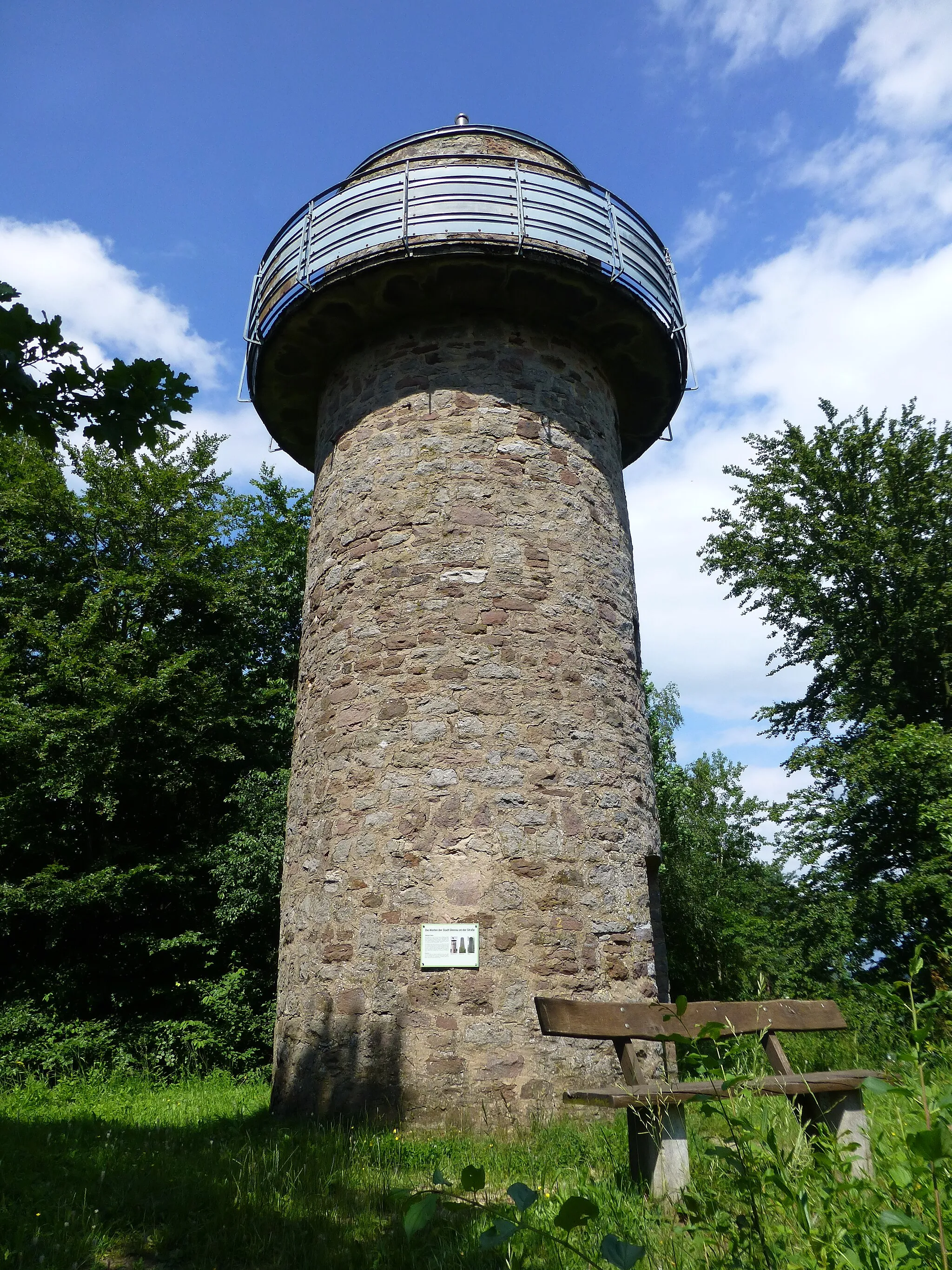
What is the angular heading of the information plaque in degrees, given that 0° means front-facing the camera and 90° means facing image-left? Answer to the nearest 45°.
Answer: approximately 0°

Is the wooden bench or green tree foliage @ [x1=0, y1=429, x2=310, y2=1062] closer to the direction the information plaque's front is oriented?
the wooden bench

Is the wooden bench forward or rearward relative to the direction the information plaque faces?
forward

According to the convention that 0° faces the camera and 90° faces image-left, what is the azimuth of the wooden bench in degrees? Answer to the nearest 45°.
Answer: approximately 315°

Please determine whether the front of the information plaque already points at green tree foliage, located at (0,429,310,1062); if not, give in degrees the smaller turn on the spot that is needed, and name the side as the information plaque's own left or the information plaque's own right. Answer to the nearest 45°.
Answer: approximately 135° to the information plaque's own right

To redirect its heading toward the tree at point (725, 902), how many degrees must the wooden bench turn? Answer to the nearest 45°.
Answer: approximately 135° to its left

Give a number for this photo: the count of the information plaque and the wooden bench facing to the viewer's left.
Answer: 0

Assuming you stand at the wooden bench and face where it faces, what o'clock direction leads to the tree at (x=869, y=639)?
The tree is roughly at 8 o'clock from the wooden bench.

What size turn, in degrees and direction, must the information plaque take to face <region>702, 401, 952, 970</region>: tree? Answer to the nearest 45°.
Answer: approximately 135° to its left
